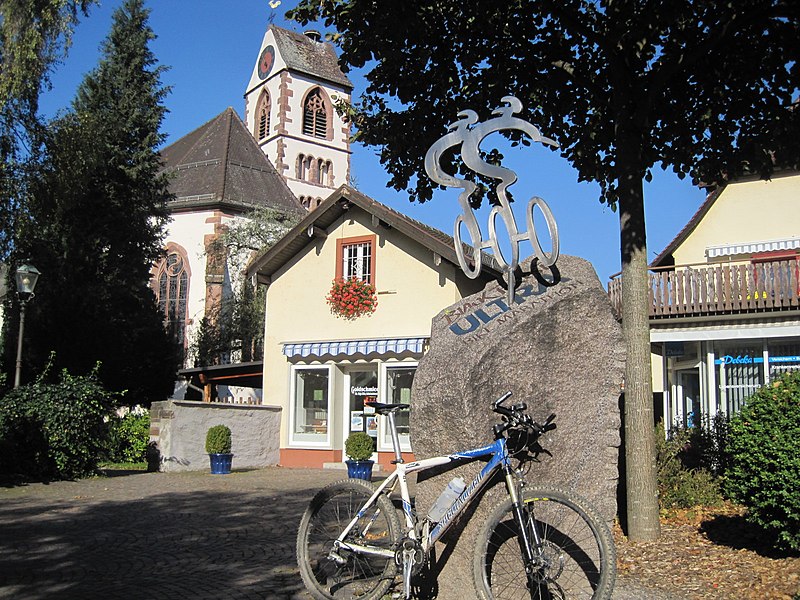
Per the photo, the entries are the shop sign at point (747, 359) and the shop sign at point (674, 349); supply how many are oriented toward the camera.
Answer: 2

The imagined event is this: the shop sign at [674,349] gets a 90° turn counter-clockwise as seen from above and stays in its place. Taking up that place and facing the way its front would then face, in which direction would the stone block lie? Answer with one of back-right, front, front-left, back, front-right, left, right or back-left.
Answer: right

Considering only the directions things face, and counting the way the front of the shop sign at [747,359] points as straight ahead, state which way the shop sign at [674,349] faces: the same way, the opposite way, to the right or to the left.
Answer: the same way

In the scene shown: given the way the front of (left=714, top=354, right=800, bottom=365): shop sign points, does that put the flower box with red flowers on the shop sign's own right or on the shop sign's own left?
on the shop sign's own right

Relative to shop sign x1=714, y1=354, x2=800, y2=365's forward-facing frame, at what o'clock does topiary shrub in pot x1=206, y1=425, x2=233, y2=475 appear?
The topiary shrub in pot is roughly at 2 o'clock from the shop sign.

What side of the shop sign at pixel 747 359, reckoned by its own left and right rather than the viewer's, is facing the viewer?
front

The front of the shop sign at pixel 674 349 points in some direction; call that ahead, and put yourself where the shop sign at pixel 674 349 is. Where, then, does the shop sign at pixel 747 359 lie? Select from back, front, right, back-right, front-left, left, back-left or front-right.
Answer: front-left

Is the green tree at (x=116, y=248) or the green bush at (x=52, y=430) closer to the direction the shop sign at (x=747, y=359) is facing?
the green bush

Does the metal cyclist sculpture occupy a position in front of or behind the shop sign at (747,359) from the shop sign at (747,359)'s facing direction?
in front

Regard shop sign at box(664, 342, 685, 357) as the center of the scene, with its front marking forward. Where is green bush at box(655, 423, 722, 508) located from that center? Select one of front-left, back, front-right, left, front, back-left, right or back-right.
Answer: front

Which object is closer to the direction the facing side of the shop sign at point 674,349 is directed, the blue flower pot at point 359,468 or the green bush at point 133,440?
the blue flower pot

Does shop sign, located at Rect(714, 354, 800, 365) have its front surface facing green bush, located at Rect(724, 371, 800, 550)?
yes

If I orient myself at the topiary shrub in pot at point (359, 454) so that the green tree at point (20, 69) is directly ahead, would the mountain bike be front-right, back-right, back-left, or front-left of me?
back-left

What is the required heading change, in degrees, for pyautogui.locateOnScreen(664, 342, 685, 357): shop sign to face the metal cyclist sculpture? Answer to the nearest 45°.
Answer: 0° — it already faces it

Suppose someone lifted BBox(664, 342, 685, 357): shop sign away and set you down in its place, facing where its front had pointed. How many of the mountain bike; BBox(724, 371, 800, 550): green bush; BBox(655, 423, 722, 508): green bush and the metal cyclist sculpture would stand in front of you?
4

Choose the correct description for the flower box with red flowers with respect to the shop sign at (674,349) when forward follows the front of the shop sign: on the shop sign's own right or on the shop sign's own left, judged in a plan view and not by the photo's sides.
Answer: on the shop sign's own right

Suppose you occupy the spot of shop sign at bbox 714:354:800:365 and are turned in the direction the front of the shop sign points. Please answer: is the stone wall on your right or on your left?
on your right

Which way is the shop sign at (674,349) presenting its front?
toward the camera
